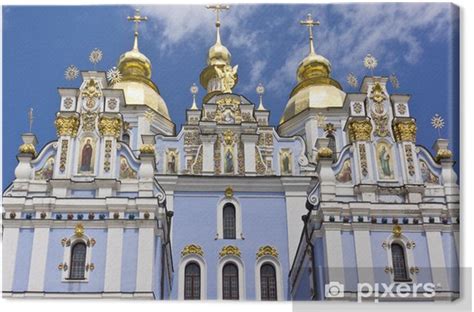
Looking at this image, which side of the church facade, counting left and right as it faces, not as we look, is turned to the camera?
front
